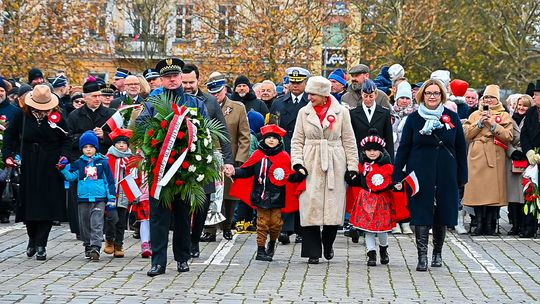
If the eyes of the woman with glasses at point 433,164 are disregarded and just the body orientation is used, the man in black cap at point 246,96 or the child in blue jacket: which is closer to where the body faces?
the child in blue jacket

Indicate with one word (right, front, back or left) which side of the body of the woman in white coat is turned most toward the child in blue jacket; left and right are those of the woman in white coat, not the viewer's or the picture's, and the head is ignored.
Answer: right

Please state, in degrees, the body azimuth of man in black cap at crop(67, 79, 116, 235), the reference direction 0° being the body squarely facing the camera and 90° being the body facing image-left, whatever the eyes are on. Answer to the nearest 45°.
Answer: approximately 315°

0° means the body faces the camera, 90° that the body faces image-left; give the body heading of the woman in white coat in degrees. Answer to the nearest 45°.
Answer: approximately 0°
